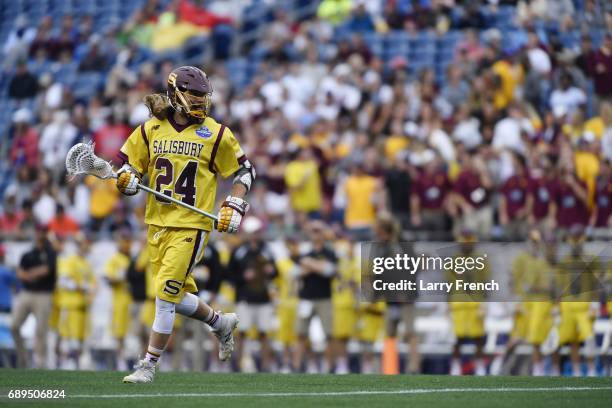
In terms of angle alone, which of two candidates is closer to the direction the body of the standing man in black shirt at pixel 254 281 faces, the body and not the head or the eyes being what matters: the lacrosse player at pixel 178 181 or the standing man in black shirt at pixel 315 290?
the lacrosse player

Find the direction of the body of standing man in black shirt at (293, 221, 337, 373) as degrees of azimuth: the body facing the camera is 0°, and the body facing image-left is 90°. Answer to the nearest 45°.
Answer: approximately 0°

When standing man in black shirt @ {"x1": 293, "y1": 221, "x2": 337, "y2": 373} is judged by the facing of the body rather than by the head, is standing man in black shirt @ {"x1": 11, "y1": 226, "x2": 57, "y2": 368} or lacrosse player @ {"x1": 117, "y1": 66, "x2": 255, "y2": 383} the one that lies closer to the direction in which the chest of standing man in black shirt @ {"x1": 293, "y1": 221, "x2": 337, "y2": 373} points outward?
the lacrosse player

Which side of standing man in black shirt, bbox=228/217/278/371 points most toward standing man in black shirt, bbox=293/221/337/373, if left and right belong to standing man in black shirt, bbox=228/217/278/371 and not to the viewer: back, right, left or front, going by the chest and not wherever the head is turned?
left

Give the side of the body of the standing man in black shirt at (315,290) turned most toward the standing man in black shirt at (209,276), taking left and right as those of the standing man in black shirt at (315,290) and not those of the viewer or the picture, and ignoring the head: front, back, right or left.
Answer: right

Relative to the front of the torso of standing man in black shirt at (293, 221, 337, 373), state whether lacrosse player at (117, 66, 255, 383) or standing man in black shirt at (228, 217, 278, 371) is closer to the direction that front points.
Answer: the lacrosse player

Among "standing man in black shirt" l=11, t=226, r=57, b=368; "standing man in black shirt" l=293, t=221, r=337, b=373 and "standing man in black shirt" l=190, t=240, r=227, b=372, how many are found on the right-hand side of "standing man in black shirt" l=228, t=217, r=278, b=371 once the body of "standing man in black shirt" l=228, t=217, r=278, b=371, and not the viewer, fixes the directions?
2

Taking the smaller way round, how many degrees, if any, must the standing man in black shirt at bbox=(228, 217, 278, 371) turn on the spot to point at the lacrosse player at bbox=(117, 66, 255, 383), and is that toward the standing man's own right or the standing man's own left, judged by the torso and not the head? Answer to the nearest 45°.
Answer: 0° — they already face them

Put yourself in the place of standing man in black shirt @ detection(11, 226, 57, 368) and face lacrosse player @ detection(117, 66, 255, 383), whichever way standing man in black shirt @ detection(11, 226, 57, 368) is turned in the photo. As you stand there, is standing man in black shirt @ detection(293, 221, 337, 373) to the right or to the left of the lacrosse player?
left
